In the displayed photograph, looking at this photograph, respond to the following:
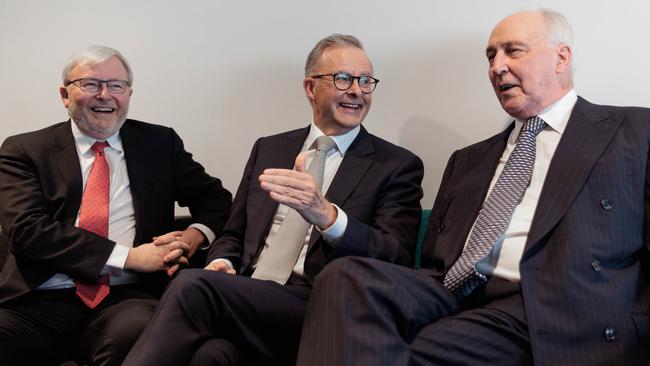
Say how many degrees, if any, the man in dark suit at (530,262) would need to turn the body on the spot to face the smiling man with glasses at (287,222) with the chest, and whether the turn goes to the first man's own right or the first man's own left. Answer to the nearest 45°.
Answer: approximately 45° to the first man's own right

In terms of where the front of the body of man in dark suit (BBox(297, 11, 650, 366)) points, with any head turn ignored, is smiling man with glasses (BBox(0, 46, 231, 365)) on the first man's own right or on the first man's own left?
on the first man's own right

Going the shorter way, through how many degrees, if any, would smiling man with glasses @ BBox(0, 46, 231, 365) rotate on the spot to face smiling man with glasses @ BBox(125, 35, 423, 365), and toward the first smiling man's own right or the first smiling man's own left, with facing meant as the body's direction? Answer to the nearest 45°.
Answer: approximately 45° to the first smiling man's own left

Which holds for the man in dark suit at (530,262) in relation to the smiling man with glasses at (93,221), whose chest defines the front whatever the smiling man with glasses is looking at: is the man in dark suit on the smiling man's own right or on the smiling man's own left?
on the smiling man's own left

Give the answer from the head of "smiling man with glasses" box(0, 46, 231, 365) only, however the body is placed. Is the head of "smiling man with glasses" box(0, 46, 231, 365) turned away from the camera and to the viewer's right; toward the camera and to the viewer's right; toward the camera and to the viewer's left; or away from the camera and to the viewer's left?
toward the camera and to the viewer's right

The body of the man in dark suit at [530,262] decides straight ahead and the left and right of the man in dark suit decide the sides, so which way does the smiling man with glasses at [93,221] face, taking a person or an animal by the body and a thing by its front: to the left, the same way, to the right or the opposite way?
to the left

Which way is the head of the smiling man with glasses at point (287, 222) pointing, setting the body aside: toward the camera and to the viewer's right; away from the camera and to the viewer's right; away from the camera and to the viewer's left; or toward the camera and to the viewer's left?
toward the camera and to the viewer's right
